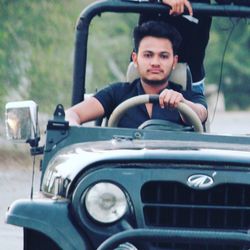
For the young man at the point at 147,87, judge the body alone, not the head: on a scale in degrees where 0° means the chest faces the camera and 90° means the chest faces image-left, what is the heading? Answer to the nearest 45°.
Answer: approximately 0°

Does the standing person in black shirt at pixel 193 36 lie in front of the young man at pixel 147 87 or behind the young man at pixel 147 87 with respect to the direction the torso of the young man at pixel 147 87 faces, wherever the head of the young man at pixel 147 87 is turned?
behind
